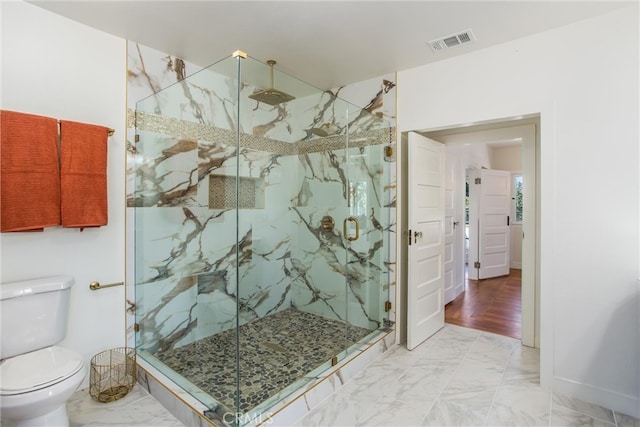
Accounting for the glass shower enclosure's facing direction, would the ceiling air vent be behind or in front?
in front

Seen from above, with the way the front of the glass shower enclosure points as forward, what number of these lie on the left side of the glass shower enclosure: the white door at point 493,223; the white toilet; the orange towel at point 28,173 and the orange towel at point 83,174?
1

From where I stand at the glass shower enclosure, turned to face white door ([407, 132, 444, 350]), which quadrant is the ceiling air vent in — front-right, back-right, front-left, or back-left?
front-right

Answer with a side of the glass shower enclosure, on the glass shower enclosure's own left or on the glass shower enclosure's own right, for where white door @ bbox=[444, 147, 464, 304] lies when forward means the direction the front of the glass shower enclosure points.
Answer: on the glass shower enclosure's own left

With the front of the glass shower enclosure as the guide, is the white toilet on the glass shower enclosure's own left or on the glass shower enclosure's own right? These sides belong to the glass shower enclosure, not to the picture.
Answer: on the glass shower enclosure's own right

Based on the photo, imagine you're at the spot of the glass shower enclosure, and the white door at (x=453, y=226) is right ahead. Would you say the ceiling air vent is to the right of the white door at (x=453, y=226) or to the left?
right

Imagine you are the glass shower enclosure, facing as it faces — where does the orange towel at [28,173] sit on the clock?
The orange towel is roughly at 4 o'clock from the glass shower enclosure.

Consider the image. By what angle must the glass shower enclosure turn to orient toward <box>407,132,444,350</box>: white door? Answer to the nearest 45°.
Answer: approximately 45° to its left

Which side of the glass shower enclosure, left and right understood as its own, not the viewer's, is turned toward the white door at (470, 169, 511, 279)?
left

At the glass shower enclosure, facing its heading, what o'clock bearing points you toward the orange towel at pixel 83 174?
The orange towel is roughly at 4 o'clock from the glass shower enclosure.
